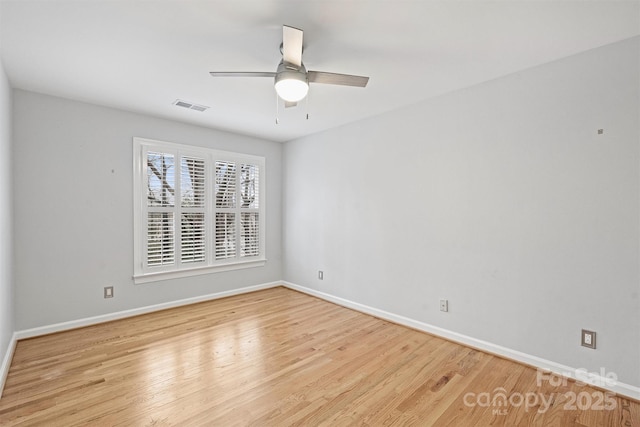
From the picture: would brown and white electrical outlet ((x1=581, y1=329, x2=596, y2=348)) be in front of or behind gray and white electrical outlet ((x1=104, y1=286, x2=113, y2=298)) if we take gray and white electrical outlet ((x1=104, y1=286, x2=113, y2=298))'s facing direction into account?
in front

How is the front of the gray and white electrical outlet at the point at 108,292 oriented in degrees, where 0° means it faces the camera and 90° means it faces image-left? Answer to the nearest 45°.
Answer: approximately 0°

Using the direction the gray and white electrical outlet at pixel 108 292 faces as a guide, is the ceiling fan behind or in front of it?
in front

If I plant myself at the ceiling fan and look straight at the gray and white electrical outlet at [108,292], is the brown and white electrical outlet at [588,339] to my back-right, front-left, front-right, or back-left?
back-right

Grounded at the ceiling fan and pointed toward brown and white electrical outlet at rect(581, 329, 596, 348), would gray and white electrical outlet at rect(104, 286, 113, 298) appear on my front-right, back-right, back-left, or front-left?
back-left
